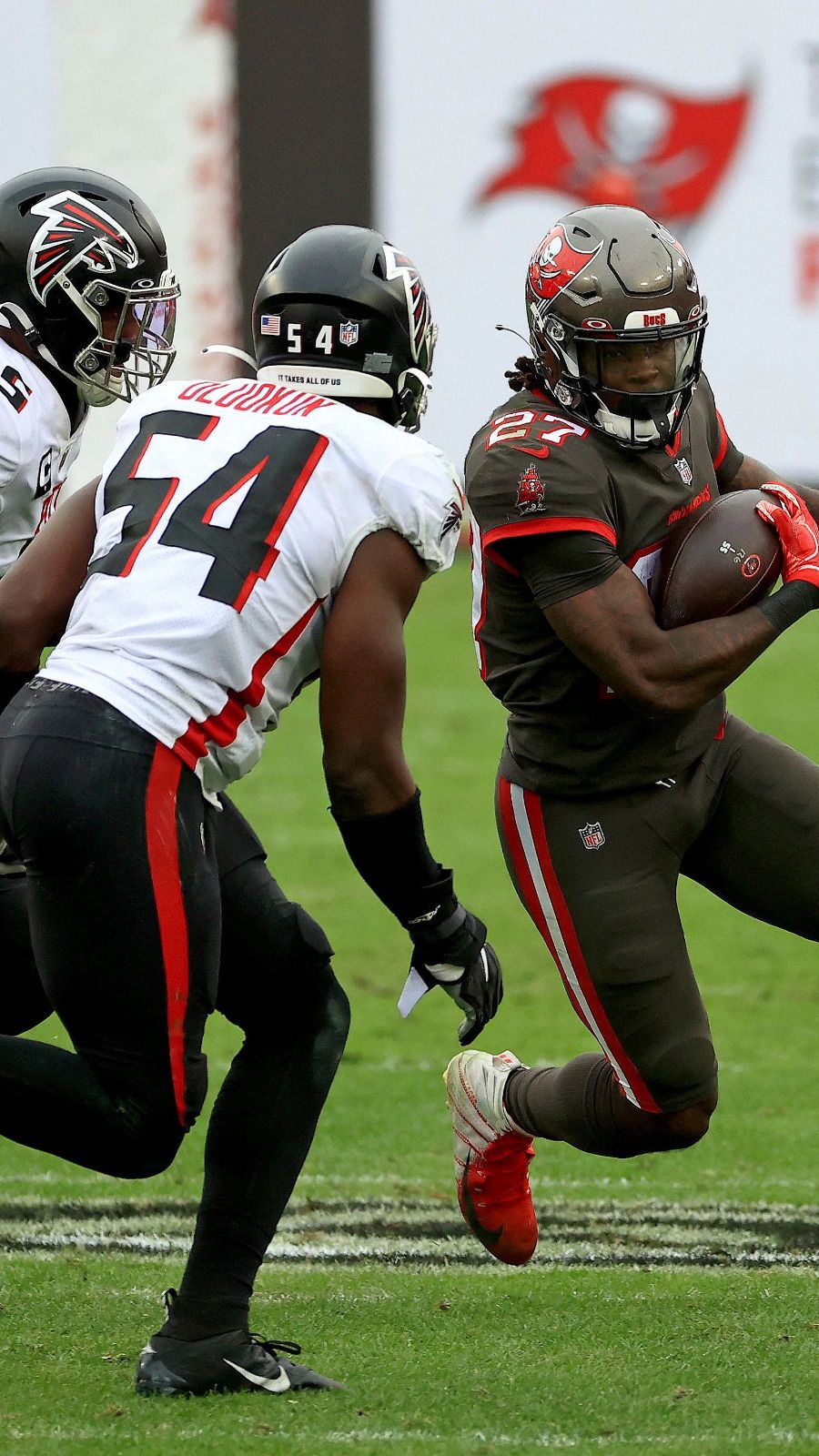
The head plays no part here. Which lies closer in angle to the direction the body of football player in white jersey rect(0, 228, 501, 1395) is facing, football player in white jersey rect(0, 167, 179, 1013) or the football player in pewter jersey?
the football player in pewter jersey

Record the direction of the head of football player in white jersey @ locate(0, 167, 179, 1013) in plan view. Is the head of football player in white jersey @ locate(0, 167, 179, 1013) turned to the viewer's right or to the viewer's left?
to the viewer's right

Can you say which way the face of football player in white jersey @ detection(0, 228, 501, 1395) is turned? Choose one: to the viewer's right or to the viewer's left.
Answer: to the viewer's right

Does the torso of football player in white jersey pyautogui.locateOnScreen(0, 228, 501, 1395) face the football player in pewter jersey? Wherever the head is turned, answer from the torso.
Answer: yes

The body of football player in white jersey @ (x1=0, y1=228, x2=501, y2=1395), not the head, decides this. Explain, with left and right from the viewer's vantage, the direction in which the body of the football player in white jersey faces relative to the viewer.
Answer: facing away from the viewer and to the right of the viewer

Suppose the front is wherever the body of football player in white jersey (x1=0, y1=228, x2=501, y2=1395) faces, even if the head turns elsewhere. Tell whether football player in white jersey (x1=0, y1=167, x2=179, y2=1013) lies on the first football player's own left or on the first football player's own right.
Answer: on the first football player's own left
